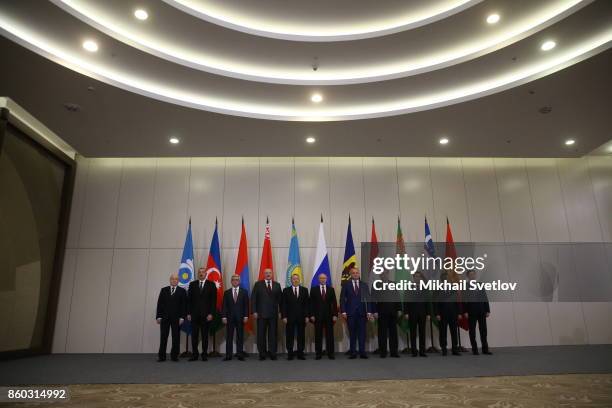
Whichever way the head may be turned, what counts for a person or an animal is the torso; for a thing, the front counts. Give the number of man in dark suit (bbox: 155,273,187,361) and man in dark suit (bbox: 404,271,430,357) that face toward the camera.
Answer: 2

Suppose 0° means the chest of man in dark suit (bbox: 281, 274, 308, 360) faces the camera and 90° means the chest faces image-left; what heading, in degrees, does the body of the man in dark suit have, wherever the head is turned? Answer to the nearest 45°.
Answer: approximately 0°

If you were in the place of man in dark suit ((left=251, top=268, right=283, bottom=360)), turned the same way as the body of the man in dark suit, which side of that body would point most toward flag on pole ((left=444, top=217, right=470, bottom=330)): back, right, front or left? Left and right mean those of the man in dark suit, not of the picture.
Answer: left
